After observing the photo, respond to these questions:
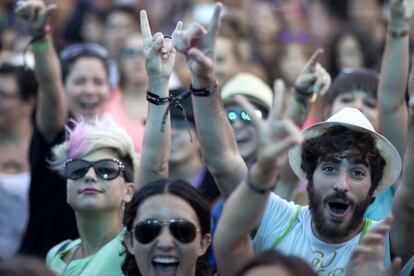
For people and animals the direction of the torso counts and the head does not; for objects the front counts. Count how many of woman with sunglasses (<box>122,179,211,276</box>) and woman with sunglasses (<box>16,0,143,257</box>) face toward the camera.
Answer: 2

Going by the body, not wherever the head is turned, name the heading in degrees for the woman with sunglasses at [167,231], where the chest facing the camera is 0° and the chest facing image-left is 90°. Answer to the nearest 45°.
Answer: approximately 0°

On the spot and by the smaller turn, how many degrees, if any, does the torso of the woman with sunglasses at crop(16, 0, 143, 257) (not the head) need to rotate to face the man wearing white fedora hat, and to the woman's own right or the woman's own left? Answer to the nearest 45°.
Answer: approximately 45° to the woman's own left

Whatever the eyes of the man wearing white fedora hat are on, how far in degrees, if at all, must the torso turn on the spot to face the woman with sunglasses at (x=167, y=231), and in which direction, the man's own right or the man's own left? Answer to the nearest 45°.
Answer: approximately 90° to the man's own right

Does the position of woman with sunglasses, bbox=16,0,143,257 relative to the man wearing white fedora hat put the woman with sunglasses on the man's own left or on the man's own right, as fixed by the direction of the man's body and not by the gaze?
on the man's own right

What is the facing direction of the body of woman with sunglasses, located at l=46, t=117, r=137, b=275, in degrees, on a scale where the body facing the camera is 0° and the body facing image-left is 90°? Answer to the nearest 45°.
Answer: approximately 45°
